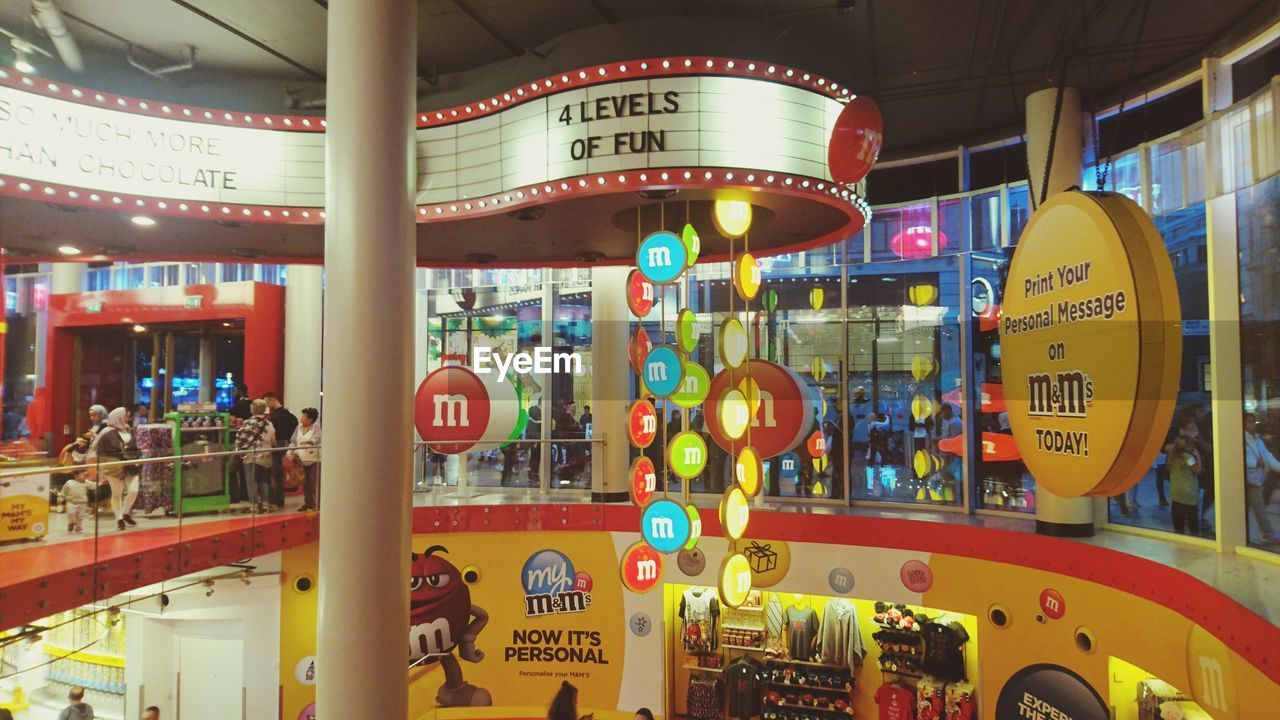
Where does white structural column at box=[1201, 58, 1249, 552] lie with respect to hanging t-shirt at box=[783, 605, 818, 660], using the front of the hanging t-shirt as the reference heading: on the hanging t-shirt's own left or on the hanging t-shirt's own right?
on the hanging t-shirt's own left

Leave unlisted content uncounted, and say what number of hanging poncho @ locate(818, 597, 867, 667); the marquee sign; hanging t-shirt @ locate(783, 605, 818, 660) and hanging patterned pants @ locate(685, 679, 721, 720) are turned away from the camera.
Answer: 0

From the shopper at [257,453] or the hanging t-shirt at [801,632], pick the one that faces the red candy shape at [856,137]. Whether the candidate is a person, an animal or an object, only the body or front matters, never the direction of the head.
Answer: the hanging t-shirt

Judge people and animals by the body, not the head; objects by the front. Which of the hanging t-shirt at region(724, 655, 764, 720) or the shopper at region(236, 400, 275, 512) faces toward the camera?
the hanging t-shirt

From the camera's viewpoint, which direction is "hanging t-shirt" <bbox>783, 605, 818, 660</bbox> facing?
toward the camera

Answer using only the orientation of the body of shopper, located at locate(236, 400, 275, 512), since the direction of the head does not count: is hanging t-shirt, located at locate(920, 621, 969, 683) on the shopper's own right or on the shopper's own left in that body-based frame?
on the shopper's own right

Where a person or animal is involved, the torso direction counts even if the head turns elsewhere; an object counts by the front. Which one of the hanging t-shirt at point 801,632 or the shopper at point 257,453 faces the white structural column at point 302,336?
the shopper

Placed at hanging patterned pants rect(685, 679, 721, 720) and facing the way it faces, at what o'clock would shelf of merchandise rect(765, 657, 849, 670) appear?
The shelf of merchandise is roughly at 9 o'clock from the hanging patterned pants.

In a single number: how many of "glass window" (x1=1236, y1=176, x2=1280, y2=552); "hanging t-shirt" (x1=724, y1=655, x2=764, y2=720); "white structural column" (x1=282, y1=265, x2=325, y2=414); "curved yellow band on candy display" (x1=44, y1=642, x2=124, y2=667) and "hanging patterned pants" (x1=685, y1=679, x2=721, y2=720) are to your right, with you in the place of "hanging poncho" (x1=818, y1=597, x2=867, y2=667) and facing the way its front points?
4

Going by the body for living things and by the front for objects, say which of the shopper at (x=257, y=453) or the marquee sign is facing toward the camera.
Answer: the marquee sign

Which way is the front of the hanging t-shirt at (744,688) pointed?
toward the camera

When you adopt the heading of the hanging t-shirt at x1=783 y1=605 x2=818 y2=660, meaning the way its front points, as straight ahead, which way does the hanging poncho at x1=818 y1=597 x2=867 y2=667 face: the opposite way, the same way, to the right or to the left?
the same way

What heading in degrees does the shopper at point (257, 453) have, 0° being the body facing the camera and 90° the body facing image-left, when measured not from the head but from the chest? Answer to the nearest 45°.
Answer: approximately 180°

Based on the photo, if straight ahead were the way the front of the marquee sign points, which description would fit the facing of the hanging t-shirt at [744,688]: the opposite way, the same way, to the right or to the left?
the same way

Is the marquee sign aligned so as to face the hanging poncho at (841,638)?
no

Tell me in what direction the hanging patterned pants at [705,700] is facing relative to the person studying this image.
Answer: facing the viewer
